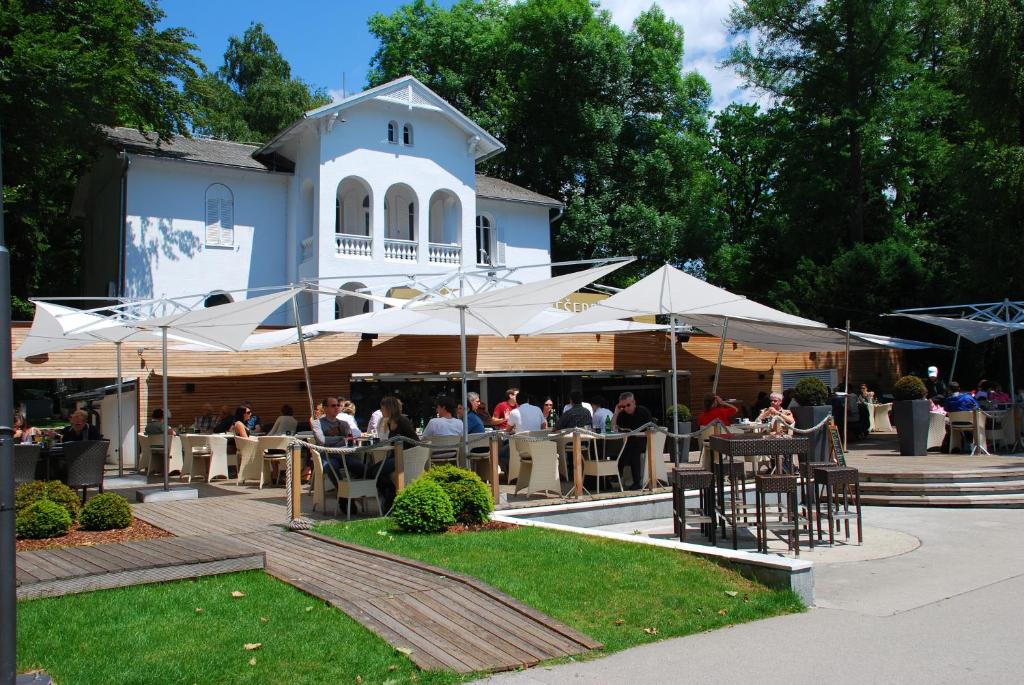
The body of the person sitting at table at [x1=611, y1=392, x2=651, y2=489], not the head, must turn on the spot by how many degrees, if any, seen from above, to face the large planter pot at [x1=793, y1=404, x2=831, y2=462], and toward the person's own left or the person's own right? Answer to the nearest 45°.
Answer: approximately 180°

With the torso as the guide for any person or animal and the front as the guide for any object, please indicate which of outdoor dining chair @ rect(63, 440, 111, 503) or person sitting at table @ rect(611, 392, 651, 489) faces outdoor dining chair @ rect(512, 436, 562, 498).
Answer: the person sitting at table

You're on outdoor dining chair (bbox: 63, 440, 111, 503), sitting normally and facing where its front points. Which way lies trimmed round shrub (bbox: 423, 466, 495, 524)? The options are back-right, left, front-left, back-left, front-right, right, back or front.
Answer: back-right

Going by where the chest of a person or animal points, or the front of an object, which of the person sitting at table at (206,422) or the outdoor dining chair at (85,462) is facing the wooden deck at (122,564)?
the person sitting at table

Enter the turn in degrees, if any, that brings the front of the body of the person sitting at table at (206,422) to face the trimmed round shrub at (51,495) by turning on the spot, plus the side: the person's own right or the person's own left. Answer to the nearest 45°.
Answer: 0° — they already face it

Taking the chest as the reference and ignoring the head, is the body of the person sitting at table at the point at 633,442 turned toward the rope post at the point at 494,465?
yes

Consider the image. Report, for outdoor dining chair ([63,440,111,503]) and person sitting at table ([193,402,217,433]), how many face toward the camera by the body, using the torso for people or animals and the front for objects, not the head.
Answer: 1

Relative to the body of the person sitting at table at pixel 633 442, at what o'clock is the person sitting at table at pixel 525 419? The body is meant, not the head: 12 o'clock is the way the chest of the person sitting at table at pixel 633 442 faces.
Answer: the person sitting at table at pixel 525 419 is roughly at 2 o'clock from the person sitting at table at pixel 633 442.

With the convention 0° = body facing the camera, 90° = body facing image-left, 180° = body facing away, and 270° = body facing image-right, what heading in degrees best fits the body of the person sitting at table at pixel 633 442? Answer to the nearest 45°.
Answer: approximately 45°

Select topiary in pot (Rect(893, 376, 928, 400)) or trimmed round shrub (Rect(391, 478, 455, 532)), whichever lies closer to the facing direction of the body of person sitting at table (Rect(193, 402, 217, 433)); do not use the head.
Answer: the trimmed round shrub
